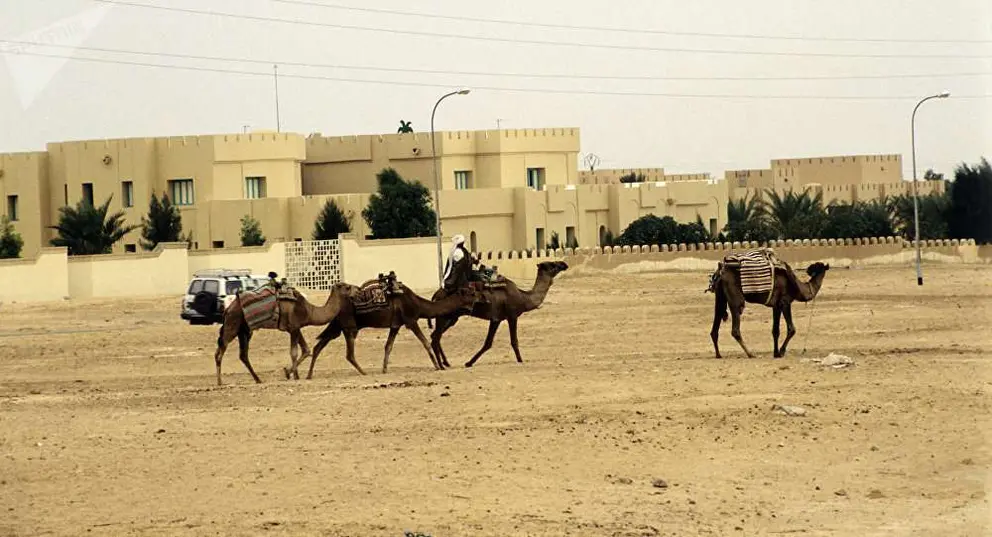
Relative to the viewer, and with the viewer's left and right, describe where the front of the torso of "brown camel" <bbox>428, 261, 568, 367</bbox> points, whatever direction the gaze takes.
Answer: facing to the right of the viewer

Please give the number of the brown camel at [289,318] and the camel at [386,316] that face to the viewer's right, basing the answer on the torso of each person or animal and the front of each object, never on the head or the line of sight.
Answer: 2

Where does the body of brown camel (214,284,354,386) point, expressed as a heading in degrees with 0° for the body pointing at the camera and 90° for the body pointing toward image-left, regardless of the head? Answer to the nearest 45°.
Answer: approximately 270°

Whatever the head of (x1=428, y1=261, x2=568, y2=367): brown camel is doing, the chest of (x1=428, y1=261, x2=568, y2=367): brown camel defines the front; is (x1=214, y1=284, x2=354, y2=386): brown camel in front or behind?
behind

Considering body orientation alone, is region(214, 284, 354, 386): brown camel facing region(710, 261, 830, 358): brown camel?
yes

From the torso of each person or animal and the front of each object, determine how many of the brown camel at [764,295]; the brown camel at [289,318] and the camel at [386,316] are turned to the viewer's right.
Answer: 3

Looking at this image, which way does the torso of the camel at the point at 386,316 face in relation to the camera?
to the viewer's right

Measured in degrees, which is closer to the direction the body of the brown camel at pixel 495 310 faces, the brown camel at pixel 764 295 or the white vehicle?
the brown camel

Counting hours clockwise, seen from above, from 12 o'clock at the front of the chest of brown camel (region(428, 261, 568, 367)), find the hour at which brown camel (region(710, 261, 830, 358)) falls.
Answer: brown camel (region(710, 261, 830, 358)) is roughly at 12 o'clock from brown camel (region(428, 261, 568, 367)).

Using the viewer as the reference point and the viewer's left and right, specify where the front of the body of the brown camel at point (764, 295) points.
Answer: facing to the right of the viewer

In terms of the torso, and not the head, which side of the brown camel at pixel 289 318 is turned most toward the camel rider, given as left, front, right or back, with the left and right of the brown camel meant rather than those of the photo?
front

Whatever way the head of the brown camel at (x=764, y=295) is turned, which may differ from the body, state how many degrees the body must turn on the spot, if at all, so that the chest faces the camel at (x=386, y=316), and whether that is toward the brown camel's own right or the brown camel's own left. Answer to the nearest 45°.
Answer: approximately 180°

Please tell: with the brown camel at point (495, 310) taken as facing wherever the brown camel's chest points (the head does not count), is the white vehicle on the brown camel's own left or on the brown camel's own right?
on the brown camel's own left
